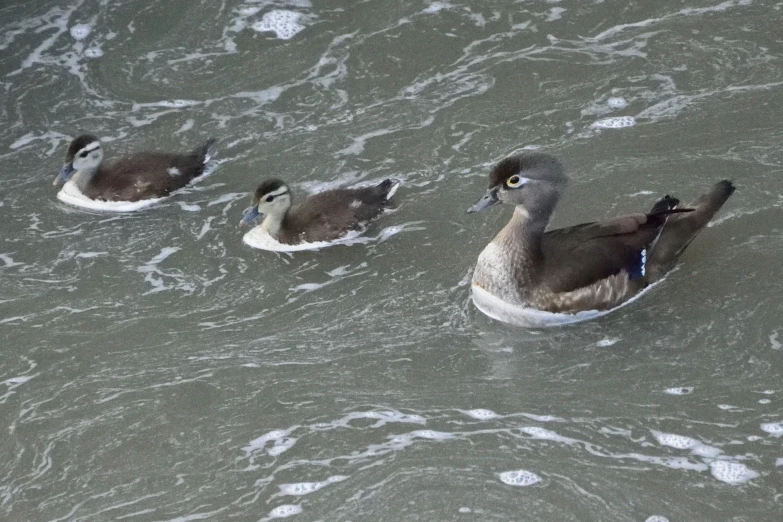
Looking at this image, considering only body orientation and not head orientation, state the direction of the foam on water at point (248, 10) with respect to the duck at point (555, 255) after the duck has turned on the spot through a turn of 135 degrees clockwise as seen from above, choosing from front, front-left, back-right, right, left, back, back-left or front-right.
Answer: front-left

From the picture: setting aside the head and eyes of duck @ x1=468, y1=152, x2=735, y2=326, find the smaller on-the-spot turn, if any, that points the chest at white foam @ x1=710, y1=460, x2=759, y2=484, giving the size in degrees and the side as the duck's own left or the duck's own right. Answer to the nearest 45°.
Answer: approximately 90° to the duck's own left

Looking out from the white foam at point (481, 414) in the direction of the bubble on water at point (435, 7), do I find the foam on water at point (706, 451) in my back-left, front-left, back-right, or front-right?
back-right

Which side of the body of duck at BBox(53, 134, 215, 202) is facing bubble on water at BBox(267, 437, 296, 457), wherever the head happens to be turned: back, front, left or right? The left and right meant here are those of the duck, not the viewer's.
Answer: left

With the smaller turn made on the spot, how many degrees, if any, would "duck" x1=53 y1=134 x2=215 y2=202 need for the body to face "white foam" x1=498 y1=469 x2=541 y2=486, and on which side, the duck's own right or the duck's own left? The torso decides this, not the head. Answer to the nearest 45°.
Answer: approximately 90° to the duck's own left

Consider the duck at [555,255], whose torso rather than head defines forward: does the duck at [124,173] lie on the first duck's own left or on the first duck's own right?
on the first duck's own right

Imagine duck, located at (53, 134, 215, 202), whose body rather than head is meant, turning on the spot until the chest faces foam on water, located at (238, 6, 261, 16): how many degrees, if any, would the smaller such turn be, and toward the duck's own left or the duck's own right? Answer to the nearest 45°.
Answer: approximately 135° to the duck's own right

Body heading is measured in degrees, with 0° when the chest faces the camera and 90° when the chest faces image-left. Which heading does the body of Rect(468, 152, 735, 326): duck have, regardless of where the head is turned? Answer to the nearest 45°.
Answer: approximately 45°

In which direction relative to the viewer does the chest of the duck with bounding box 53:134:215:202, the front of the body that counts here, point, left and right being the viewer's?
facing to the left of the viewer

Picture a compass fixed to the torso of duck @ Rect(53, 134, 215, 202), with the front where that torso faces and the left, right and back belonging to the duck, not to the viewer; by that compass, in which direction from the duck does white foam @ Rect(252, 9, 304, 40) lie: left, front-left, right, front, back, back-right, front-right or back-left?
back-right

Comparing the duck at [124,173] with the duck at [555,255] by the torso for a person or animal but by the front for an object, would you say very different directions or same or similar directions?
same or similar directions

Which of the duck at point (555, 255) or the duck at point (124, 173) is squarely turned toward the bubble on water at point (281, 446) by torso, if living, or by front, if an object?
the duck at point (555, 255)

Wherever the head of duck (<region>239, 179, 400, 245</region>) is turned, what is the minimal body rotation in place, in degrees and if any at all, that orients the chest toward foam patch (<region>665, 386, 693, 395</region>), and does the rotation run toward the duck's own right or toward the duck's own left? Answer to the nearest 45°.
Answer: approximately 135° to the duck's own left

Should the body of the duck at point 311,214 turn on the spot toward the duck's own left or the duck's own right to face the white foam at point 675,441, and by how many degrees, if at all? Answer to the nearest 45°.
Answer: approximately 135° to the duck's own left

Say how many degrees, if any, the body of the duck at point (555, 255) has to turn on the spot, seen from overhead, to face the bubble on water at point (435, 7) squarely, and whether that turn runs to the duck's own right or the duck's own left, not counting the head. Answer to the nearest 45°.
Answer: approximately 135° to the duck's own right

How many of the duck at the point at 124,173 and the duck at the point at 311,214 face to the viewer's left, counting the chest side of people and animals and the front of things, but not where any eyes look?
2

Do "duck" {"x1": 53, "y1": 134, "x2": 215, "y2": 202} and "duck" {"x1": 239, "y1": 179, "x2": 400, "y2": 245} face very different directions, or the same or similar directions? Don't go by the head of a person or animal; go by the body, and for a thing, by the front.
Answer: same or similar directions

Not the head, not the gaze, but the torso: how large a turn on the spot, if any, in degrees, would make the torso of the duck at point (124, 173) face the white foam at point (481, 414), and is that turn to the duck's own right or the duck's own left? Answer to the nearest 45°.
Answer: approximately 135° to the duck's own left

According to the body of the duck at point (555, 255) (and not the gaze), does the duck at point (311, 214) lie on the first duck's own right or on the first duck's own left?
on the first duck's own right

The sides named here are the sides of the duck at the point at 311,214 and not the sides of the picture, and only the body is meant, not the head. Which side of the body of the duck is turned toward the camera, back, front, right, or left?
left
